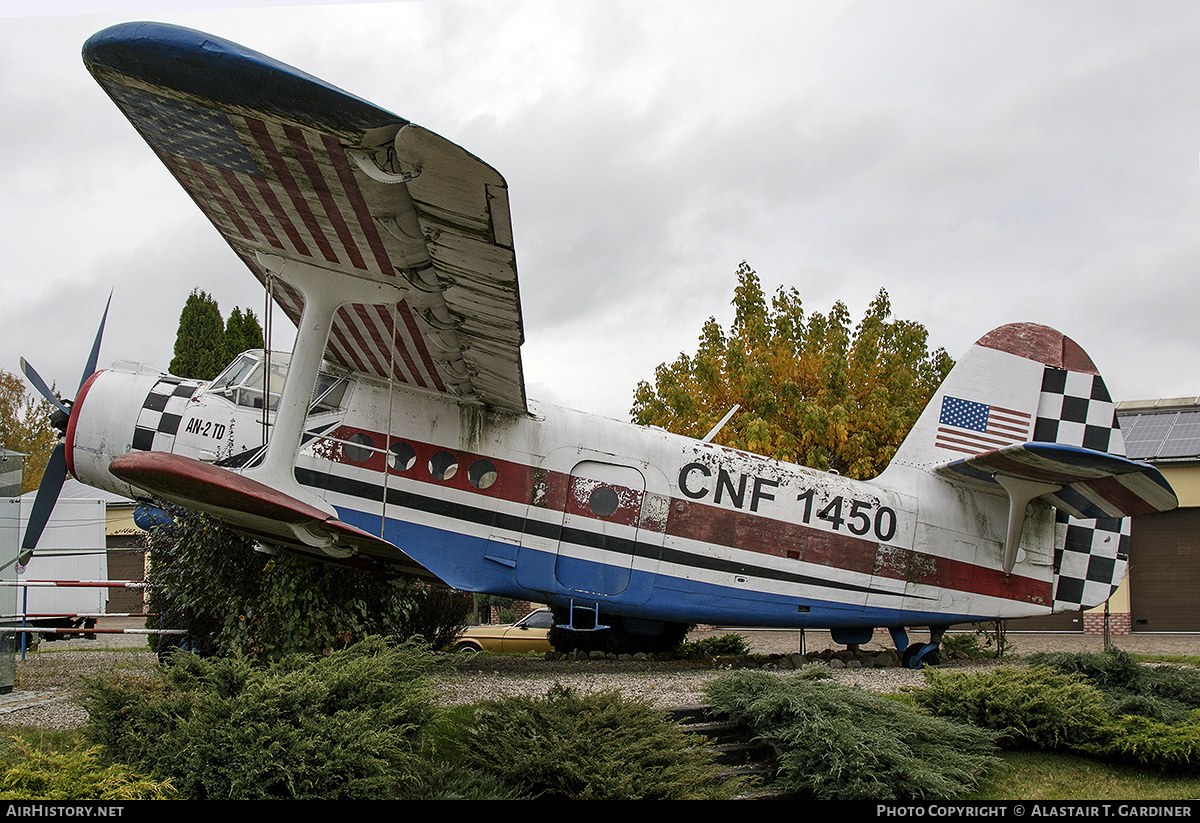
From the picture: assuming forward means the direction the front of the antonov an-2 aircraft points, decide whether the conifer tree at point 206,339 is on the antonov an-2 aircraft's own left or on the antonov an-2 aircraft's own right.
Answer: on the antonov an-2 aircraft's own right

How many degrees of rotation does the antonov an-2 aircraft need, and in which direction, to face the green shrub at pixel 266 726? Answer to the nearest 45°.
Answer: approximately 90° to its left

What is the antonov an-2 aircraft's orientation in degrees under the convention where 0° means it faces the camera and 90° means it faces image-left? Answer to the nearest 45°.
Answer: approximately 90°

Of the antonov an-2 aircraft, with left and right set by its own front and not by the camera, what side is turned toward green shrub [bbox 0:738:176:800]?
left
